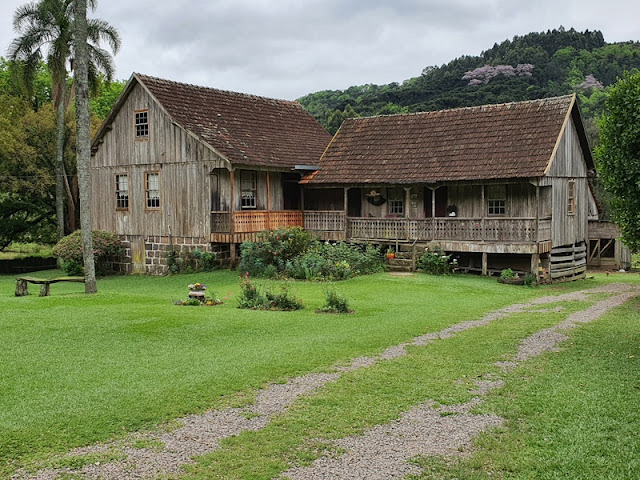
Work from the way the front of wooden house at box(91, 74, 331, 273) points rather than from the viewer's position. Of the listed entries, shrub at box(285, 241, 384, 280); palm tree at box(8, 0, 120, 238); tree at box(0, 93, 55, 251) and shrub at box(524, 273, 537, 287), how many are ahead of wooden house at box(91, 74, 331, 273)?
2

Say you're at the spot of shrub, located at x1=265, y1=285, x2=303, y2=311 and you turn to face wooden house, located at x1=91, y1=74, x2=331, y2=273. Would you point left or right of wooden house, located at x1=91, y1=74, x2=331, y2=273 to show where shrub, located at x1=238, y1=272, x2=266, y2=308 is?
left

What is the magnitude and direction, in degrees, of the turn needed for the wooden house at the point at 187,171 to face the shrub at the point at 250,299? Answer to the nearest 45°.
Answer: approximately 45° to its right

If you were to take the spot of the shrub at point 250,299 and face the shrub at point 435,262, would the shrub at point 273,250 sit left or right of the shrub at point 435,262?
left

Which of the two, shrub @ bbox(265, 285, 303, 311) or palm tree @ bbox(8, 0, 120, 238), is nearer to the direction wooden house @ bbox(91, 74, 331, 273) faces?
the shrub

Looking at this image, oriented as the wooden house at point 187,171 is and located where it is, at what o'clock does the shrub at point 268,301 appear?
The shrub is roughly at 1 o'clock from the wooden house.
